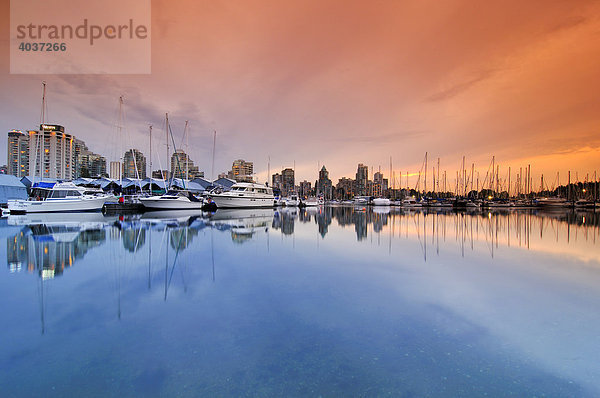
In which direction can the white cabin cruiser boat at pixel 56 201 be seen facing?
to the viewer's right

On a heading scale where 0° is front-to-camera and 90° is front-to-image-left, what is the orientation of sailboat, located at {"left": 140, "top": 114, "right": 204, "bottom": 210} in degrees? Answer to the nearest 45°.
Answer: approximately 90°
